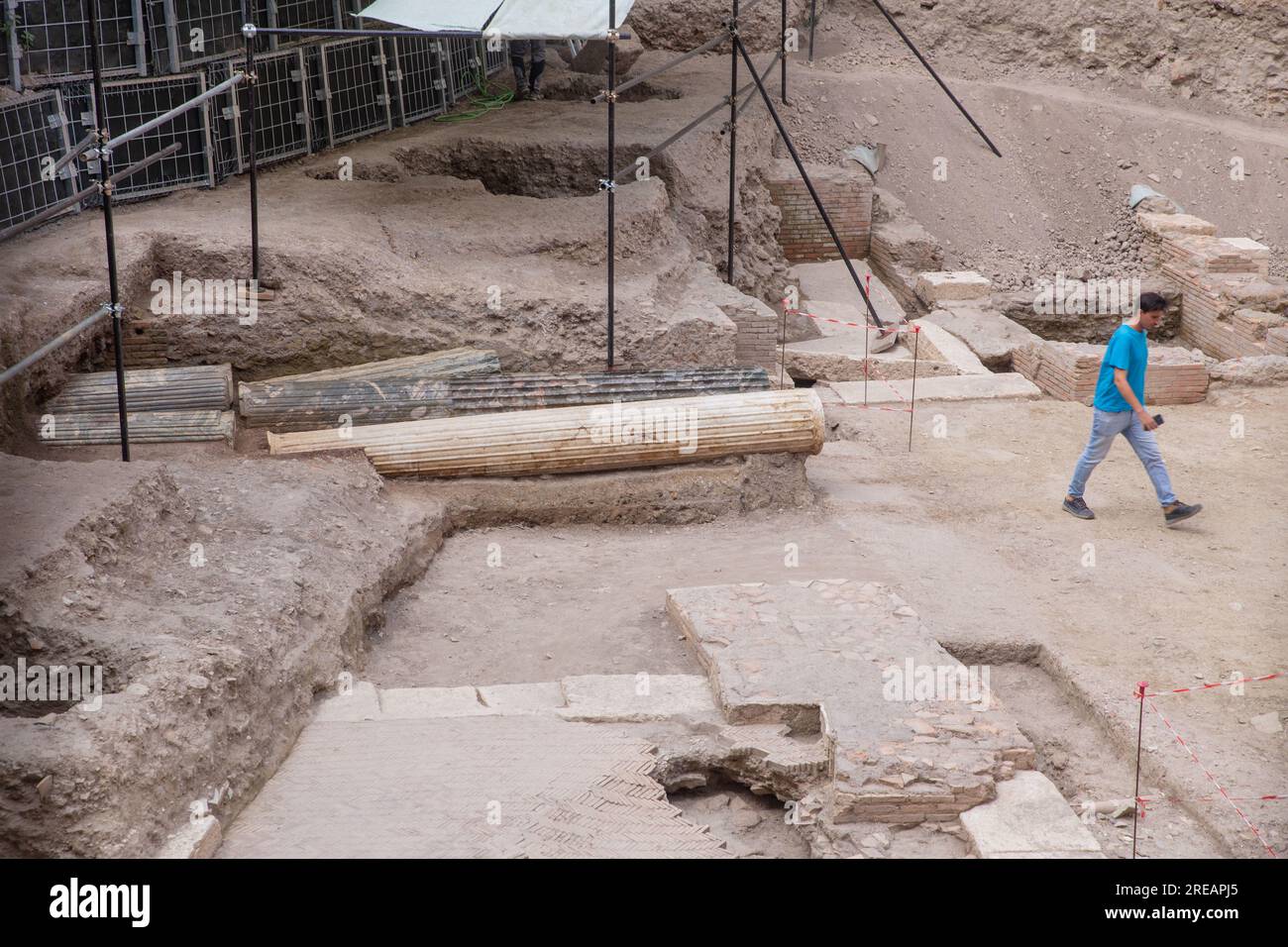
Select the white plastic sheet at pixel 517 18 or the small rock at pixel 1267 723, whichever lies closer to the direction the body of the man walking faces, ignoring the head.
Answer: the small rock

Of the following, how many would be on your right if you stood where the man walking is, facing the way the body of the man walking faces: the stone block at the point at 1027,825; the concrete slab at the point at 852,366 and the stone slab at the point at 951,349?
1

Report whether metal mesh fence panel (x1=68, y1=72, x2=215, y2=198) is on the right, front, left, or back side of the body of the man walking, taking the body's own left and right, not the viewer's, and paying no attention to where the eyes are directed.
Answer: back

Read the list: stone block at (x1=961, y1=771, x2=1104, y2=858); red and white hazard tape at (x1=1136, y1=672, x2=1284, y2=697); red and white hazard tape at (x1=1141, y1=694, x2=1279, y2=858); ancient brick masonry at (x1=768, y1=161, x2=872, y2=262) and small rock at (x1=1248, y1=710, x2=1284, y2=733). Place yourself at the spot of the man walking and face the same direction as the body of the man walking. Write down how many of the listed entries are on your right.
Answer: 4

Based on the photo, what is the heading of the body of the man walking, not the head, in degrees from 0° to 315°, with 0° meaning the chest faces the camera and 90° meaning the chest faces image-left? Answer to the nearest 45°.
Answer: approximately 270°

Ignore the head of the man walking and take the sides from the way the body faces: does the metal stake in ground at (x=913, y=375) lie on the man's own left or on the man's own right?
on the man's own left

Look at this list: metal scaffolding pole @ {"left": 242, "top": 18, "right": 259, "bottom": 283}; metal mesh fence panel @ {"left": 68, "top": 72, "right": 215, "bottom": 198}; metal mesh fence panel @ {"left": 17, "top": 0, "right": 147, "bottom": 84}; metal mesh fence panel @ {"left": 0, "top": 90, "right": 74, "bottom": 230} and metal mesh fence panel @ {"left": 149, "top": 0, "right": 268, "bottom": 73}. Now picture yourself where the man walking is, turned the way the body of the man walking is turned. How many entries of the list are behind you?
5

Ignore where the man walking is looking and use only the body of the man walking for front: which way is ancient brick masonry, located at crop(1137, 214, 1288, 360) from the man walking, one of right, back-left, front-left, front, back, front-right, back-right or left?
left

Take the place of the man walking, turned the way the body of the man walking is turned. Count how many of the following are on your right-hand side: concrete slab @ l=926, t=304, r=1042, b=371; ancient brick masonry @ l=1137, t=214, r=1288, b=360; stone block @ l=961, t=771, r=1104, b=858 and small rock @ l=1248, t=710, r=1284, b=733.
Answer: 2

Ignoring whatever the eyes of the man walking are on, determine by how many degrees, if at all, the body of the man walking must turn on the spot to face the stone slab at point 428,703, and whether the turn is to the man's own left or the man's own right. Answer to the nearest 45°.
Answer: approximately 135° to the man's own right

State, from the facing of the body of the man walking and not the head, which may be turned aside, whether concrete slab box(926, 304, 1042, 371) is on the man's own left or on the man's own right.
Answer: on the man's own left

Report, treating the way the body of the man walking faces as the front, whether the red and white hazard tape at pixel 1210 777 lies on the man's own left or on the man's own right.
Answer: on the man's own right

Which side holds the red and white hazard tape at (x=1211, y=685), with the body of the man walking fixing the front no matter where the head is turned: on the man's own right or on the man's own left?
on the man's own right

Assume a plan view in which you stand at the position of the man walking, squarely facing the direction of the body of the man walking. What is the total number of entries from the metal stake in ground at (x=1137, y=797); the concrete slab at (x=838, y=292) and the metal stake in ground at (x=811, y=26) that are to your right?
1

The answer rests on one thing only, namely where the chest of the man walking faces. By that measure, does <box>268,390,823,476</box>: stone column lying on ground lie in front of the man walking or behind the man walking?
behind

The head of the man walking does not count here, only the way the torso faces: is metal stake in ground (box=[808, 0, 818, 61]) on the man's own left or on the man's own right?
on the man's own left

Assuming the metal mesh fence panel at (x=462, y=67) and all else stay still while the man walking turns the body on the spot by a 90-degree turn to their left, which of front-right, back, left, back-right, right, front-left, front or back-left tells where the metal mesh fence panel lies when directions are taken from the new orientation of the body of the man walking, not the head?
front-left
